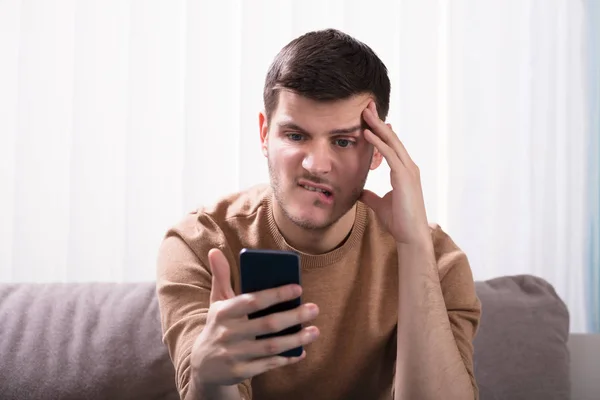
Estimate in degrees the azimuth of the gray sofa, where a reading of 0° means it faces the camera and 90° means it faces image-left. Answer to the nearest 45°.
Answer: approximately 0°

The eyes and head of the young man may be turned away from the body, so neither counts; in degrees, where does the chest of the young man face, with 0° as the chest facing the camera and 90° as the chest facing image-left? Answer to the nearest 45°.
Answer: approximately 0°
